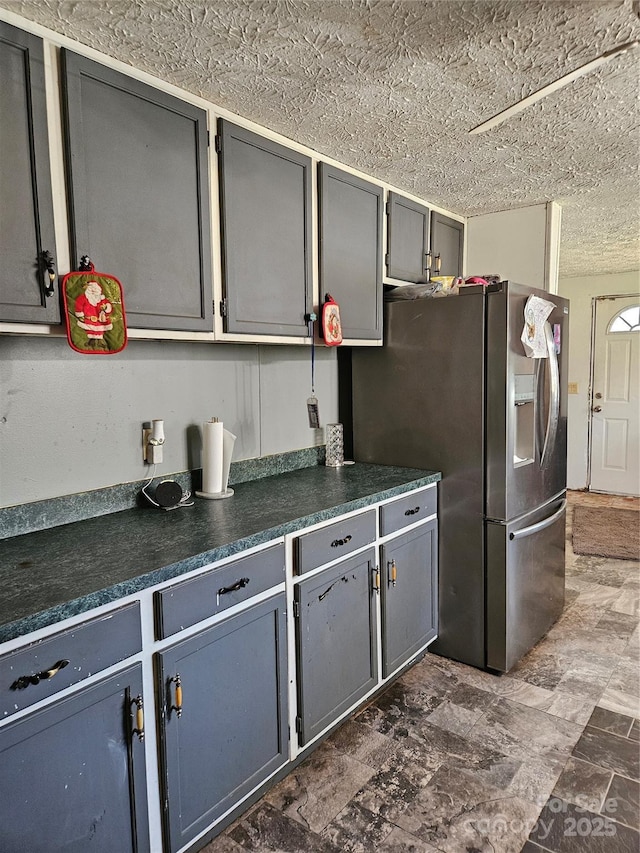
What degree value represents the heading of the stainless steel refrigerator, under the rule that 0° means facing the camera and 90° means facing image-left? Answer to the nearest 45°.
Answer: approximately 315°

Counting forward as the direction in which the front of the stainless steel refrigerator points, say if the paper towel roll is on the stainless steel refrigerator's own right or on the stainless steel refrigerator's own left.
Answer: on the stainless steel refrigerator's own right

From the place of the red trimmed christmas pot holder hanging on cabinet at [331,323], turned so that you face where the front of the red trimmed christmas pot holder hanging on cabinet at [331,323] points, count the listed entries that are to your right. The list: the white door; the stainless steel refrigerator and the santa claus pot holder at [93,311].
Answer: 1

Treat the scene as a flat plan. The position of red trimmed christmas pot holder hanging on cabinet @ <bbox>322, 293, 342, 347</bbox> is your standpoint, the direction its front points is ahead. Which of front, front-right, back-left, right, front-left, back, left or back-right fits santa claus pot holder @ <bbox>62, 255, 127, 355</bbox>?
right

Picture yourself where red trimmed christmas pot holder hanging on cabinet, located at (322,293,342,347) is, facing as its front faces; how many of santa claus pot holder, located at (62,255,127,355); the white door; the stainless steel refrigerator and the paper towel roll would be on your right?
2

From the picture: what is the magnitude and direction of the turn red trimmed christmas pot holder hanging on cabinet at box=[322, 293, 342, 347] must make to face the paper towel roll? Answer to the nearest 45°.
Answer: approximately 90° to its right

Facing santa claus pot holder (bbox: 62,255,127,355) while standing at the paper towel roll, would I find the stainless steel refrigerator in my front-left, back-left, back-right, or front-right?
back-left

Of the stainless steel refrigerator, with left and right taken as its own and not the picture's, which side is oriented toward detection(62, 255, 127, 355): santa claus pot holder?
right

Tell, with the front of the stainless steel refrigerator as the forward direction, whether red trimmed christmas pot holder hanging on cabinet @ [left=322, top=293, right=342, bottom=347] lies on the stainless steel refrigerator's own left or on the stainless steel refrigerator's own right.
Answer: on the stainless steel refrigerator's own right

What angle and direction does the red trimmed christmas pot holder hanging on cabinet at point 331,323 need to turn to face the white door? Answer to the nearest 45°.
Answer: approximately 90° to its left

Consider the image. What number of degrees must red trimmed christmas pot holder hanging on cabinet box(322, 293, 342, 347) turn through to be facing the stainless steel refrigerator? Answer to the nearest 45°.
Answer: approximately 45° to its left

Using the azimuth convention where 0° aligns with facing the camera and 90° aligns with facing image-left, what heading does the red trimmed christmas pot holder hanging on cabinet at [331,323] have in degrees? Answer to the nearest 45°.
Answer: approximately 315°
